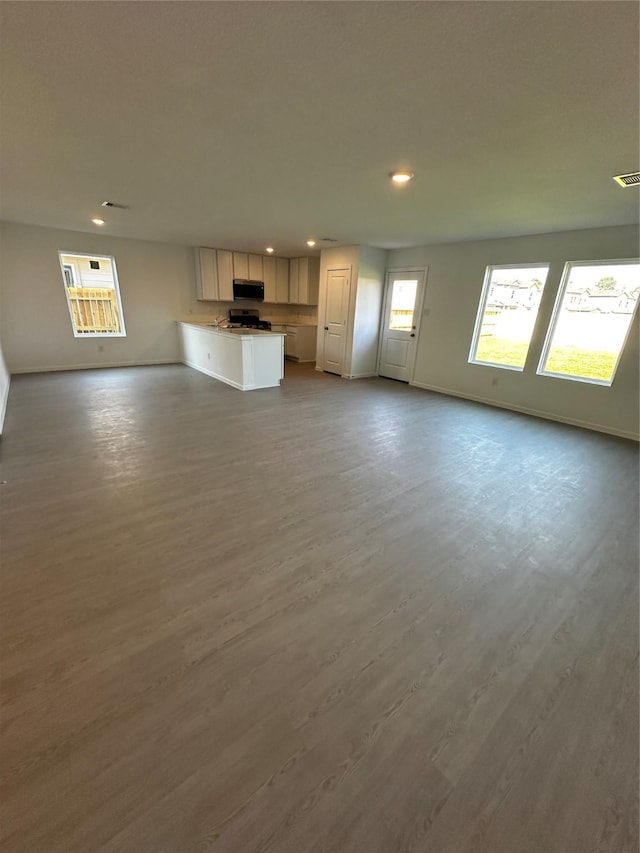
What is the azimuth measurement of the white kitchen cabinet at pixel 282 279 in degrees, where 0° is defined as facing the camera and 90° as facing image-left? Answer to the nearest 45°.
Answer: approximately 0°

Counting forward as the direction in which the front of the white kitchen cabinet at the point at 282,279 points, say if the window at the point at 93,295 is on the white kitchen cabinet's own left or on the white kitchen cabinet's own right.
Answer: on the white kitchen cabinet's own right

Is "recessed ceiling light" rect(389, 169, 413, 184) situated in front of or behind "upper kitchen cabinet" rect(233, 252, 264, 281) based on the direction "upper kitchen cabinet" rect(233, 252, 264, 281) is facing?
in front

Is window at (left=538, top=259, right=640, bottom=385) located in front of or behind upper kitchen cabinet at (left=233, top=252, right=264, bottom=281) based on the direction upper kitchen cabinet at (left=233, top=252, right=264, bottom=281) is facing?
in front

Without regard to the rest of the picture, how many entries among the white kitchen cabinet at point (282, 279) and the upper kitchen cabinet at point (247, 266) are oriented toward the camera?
2

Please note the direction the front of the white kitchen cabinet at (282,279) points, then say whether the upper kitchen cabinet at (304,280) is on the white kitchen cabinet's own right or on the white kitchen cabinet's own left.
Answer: on the white kitchen cabinet's own left

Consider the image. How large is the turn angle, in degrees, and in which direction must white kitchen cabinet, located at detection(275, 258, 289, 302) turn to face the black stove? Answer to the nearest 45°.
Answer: approximately 45° to its right

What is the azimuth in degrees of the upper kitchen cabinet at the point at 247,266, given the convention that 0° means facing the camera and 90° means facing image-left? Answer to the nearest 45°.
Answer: approximately 0°

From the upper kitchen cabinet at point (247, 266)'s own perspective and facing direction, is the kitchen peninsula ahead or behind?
ahead

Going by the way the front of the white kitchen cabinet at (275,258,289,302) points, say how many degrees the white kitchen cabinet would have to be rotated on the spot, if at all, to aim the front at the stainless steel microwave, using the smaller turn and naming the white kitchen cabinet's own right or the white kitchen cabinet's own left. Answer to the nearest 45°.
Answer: approximately 45° to the white kitchen cabinet's own right

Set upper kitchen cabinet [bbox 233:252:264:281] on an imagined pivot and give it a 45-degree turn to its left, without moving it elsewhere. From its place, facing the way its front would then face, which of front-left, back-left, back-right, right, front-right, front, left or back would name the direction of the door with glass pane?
front
